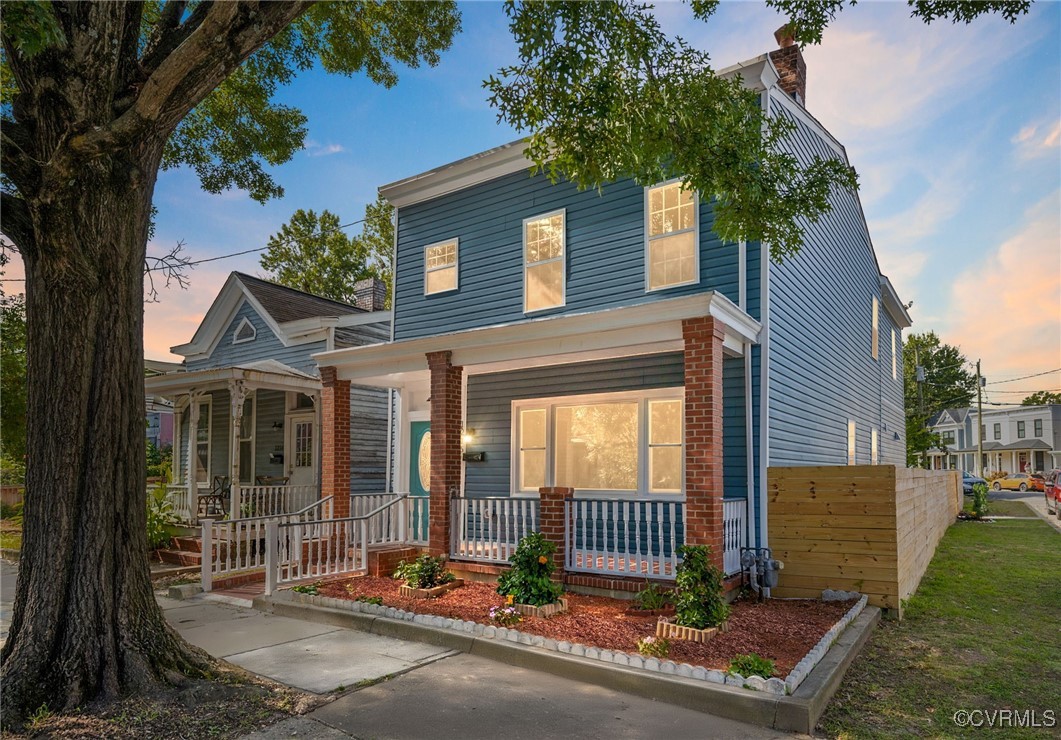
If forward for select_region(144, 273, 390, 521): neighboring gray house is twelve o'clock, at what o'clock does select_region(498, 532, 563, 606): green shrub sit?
The green shrub is roughly at 10 o'clock from the neighboring gray house.

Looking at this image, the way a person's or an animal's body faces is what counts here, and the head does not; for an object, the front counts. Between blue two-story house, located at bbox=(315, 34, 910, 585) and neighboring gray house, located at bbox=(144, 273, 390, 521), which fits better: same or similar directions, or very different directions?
same or similar directions

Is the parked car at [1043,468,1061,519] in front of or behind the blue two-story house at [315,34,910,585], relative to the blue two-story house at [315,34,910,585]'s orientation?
behind

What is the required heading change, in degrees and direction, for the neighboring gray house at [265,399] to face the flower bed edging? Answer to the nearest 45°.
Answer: approximately 45° to its left

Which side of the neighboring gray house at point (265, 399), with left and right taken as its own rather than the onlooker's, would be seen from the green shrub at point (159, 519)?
front

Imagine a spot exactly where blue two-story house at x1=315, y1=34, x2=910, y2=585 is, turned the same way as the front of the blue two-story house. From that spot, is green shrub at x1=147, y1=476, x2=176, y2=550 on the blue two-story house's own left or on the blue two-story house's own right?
on the blue two-story house's own right

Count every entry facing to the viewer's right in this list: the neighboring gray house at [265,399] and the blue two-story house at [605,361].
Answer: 0

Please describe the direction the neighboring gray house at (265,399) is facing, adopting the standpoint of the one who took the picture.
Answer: facing the viewer and to the left of the viewer

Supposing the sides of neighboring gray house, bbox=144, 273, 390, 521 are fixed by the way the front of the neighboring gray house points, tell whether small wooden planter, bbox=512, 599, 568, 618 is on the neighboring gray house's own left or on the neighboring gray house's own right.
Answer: on the neighboring gray house's own left

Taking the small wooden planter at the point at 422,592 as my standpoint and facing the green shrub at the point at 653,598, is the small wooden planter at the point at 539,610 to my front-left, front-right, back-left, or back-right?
front-right

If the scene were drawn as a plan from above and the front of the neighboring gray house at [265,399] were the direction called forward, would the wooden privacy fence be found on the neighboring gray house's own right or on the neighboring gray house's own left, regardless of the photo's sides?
on the neighboring gray house's own left
